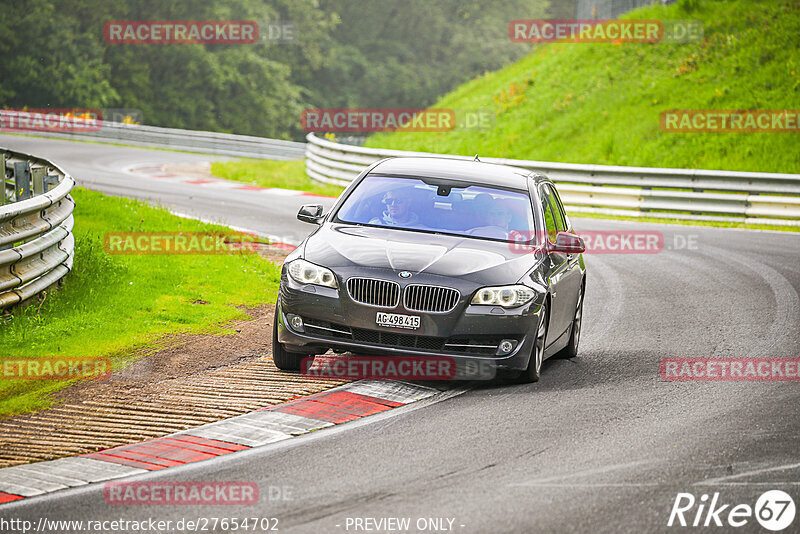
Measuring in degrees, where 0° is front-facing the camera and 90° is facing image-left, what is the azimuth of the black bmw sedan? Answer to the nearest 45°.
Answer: approximately 0°

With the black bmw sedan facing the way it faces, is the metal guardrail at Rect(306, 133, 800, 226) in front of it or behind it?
behind

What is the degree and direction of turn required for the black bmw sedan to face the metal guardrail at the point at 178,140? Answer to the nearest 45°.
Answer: approximately 180°

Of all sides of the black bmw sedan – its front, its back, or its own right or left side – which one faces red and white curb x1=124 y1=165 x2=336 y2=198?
back

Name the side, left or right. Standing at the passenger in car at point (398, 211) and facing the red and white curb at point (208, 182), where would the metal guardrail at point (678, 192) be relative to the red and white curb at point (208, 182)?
right
